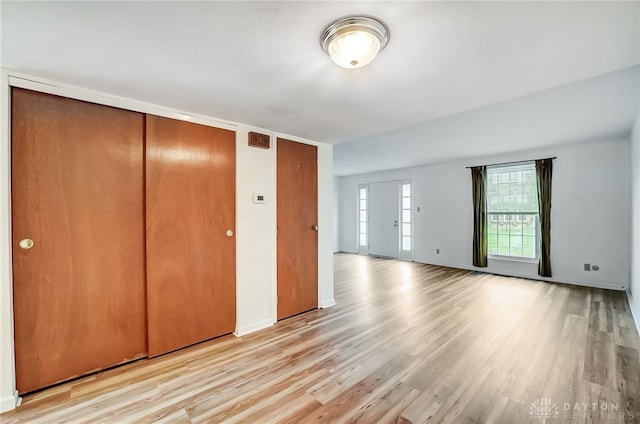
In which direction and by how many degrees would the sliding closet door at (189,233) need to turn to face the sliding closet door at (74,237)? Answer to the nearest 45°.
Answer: approximately 135° to its right

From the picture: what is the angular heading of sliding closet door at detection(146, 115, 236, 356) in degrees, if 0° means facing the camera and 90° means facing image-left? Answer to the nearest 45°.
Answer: approximately 315°

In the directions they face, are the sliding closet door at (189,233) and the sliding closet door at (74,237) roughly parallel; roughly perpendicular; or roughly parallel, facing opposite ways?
roughly parallel

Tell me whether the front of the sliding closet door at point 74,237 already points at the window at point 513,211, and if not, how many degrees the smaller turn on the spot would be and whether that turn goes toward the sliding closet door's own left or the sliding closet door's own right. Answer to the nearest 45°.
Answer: approximately 45° to the sliding closet door's own left

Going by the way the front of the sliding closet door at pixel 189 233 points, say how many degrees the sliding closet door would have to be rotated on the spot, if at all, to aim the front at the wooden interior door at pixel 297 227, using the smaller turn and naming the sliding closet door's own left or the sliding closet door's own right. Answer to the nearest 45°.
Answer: approximately 45° to the sliding closet door's own left

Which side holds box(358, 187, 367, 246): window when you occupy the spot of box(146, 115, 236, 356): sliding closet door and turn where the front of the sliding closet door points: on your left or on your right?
on your left

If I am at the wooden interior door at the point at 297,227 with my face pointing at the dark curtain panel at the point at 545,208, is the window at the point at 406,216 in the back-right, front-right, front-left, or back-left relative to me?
front-left

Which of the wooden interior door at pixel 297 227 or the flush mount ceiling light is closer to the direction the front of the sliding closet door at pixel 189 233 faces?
the flush mount ceiling light

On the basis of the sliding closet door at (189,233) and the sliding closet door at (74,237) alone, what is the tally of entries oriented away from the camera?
0
